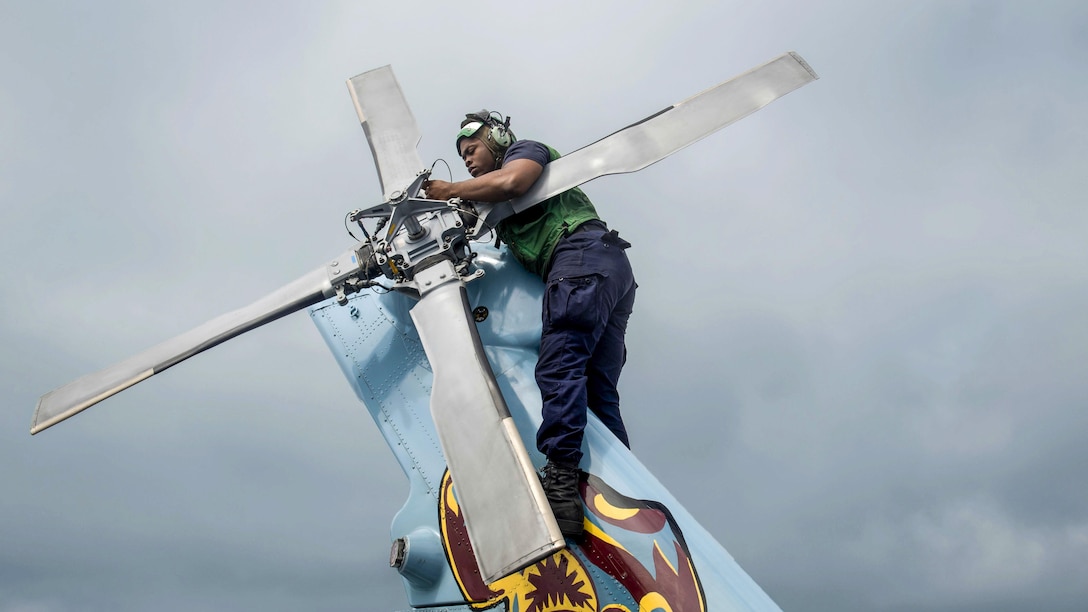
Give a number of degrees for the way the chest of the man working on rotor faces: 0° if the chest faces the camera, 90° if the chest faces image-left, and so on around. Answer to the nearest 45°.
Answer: approximately 90°
